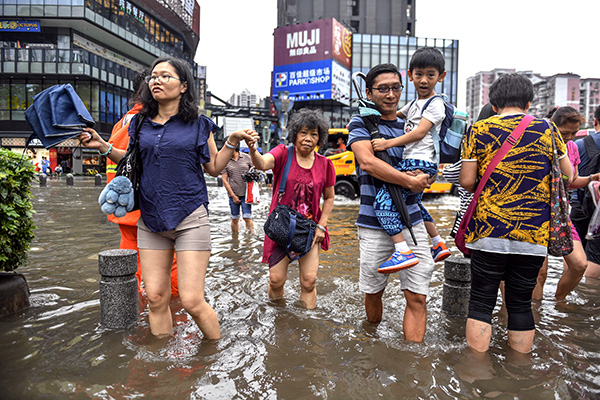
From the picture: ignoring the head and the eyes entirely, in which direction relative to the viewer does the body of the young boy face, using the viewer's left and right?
facing the viewer and to the left of the viewer

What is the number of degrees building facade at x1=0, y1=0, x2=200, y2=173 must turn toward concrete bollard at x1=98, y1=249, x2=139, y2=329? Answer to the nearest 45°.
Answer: approximately 45° to its right

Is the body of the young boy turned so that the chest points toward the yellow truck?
no

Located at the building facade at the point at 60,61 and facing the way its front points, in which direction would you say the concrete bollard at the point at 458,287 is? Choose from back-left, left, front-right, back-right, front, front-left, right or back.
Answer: front-right

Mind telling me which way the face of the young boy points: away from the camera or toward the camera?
toward the camera

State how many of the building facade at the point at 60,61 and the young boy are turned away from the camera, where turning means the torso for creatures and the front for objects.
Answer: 0

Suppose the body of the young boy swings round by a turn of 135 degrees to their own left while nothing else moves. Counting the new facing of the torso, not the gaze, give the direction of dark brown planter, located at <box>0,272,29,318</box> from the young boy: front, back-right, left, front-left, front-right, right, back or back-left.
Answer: back

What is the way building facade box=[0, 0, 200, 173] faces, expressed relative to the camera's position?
facing the viewer and to the right of the viewer

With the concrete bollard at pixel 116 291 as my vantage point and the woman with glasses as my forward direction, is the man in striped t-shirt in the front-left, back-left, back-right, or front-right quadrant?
front-left

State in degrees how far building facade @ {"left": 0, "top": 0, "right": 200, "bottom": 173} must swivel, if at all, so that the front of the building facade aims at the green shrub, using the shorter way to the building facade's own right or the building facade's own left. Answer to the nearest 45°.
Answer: approximately 45° to the building facade's own right

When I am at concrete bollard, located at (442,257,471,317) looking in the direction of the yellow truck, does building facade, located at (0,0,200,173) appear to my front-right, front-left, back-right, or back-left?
front-left

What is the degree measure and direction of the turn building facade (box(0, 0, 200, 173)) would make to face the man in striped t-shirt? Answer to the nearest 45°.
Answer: approximately 45° to its right

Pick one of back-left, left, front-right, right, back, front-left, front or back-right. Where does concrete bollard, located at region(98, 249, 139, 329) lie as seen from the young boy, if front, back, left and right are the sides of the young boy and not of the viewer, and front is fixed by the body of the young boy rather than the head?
front-right
